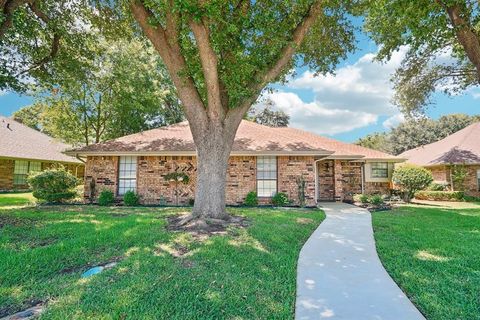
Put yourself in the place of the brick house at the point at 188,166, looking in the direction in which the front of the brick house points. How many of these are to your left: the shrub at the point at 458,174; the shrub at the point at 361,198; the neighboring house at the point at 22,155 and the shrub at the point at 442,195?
3

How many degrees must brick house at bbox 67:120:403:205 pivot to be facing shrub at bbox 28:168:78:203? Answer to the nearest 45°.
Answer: approximately 90° to its right

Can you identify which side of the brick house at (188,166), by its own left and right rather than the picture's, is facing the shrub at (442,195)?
left

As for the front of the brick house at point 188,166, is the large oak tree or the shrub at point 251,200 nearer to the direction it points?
the large oak tree

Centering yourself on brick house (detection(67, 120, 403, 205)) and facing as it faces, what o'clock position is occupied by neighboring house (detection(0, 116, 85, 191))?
The neighboring house is roughly at 4 o'clock from the brick house.

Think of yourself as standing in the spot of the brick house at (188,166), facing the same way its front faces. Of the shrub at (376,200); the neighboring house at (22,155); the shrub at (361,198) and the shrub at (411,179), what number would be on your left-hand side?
3

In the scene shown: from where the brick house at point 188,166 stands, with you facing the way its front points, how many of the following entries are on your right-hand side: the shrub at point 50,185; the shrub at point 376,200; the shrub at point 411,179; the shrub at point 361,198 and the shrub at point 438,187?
1

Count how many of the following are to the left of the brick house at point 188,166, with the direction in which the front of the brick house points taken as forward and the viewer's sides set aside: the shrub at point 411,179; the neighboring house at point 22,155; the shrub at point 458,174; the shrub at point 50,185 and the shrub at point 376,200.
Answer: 3

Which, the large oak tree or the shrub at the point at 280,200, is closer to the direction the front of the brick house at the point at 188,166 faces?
the large oak tree

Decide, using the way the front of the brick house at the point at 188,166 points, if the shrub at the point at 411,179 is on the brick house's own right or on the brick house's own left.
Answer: on the brick house's own left

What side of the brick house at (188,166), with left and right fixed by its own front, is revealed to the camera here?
front

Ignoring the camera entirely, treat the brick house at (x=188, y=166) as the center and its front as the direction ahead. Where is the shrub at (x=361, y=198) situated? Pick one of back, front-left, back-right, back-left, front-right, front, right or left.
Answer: left

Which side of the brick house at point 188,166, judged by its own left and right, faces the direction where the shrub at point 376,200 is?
left

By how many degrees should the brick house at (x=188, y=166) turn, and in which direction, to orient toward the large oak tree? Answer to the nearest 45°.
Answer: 0° — it already faces it

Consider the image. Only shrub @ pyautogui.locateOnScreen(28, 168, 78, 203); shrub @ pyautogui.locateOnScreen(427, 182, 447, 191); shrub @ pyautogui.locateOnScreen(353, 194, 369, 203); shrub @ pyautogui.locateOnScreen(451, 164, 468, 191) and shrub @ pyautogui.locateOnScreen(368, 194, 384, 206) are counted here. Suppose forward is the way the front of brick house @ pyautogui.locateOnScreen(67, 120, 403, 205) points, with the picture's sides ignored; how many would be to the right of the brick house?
1
